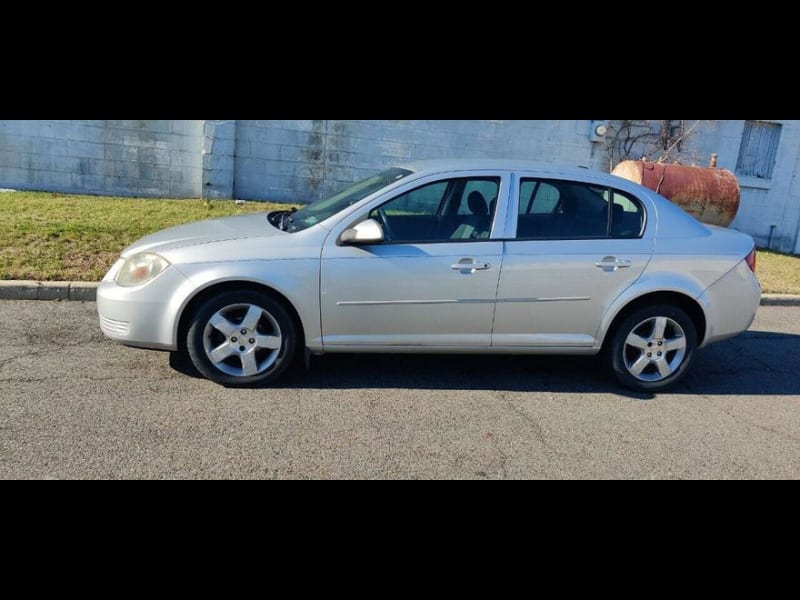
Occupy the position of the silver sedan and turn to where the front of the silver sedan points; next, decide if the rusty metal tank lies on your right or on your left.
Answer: on your right

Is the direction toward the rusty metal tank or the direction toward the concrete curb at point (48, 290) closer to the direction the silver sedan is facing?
the concrete curb

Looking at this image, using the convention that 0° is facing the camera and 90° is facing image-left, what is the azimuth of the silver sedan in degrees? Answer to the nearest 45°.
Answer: approximately 90°
